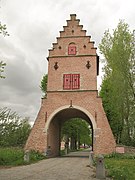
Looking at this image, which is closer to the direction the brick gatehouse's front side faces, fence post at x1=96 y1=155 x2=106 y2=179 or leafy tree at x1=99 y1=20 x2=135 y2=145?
the fence post

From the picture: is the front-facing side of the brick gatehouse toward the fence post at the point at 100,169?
yes

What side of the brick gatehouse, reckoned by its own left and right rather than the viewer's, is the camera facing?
front

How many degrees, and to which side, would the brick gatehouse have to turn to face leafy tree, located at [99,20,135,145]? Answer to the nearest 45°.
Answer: approximately 90° to its left

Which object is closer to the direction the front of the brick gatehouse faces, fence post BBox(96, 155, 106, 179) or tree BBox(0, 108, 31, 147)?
the fence post
